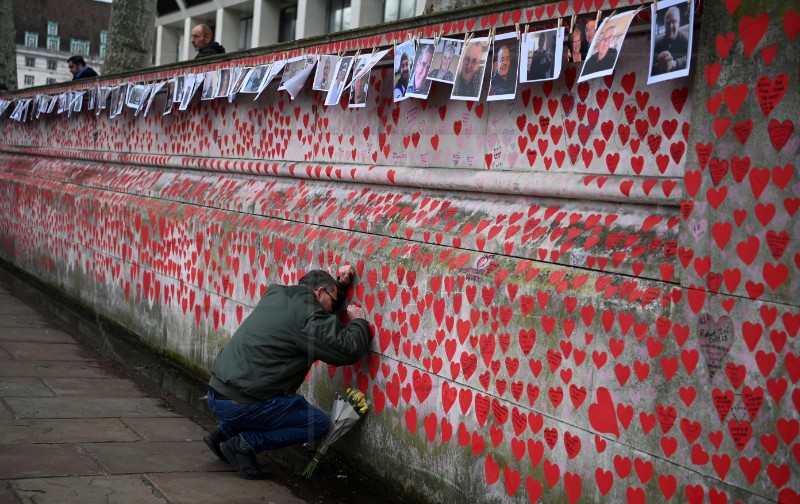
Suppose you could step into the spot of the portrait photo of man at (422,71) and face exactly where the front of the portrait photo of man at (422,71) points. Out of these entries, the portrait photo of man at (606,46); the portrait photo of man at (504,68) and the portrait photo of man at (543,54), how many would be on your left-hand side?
3

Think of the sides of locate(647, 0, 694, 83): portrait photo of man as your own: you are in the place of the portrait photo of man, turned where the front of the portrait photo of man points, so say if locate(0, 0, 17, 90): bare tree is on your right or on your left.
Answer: on your right

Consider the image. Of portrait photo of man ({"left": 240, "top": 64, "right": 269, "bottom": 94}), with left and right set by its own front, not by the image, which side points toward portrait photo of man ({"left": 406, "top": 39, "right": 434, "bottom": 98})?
left

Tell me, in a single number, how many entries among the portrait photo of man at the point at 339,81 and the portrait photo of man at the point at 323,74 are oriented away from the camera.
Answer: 0

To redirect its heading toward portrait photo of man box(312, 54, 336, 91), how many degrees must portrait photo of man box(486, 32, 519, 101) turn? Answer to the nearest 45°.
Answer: approximately 90° to its right

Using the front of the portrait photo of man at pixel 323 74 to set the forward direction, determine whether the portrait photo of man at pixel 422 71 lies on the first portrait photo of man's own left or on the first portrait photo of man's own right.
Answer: on the first portrait photo of man's own left

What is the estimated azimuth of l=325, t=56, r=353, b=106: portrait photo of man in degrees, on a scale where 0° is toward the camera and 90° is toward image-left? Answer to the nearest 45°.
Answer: approximately 45°

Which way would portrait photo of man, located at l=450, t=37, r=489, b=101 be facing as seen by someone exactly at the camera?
facing the viewer and to the left of the viewer

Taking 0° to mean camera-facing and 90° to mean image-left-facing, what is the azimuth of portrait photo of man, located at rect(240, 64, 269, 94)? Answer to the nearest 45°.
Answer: approximately 45°

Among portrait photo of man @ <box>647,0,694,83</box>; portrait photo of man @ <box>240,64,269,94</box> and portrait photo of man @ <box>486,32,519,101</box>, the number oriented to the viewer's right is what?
0

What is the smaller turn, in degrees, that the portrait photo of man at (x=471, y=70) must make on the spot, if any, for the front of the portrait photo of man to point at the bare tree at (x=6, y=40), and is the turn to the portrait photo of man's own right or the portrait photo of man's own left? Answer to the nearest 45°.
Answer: approximately 90° to the portrait photo of man's own right
